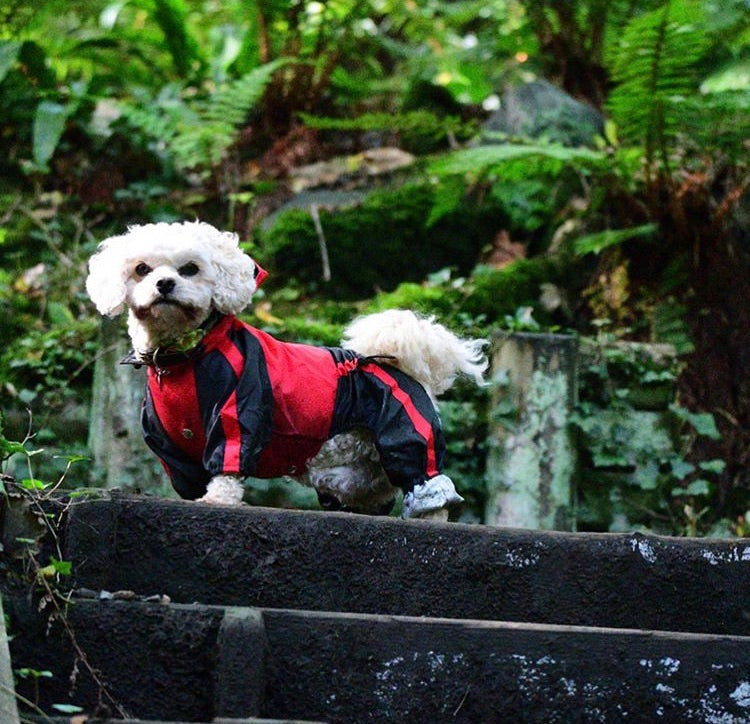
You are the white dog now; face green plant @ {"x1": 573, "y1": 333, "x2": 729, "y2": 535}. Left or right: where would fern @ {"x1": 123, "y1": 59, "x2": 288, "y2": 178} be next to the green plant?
left

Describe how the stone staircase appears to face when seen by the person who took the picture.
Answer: facing the viewer

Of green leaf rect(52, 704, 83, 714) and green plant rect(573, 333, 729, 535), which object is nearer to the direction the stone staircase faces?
the green leaf

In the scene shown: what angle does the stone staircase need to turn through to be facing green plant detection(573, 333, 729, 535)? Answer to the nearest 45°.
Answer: approximately 180°

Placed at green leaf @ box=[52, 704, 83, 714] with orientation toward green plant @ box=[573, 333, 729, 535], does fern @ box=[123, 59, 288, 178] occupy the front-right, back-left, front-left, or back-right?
front-left

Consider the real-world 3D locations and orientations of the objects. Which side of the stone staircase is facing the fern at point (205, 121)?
back

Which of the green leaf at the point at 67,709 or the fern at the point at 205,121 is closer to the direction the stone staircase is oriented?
the green leaf
